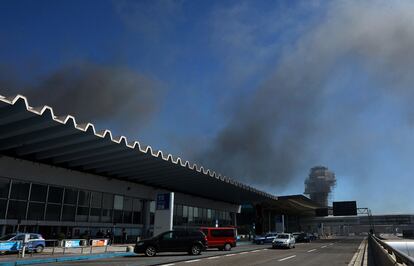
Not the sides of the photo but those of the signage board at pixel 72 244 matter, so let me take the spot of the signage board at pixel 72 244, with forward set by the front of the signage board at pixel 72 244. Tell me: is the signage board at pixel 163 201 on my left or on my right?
on my left

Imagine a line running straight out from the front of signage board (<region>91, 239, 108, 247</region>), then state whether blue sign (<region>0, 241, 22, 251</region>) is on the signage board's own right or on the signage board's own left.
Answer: on the signage board's own right

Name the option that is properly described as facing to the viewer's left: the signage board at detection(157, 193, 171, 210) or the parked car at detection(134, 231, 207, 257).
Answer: the parked car
